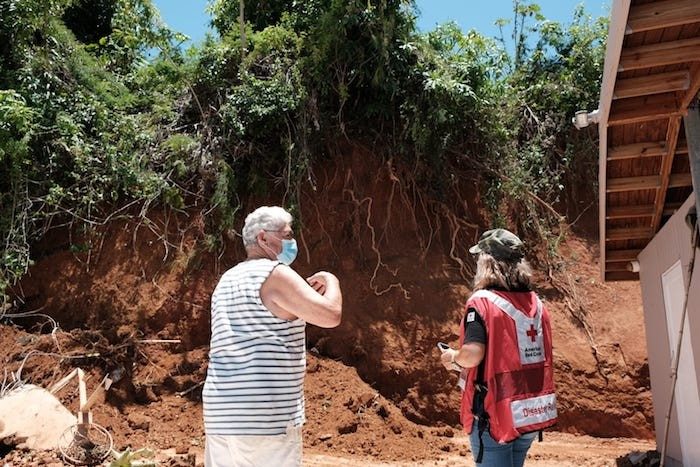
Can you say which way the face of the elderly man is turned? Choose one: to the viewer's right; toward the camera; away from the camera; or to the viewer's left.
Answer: to the viewer's right

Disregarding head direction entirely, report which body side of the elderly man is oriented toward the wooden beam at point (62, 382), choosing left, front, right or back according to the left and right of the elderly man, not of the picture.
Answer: left

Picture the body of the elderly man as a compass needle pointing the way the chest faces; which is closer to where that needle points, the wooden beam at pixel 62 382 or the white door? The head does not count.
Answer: the white door

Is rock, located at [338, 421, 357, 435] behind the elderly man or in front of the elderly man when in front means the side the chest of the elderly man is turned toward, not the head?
in front

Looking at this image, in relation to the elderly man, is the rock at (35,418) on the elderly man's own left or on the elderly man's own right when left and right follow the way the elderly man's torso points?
on the elderly man's own left

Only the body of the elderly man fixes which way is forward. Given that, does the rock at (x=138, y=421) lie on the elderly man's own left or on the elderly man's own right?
on the elderly man's own left

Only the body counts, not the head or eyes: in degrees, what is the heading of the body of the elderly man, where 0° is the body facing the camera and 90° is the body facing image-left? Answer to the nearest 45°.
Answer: approximately 225°
